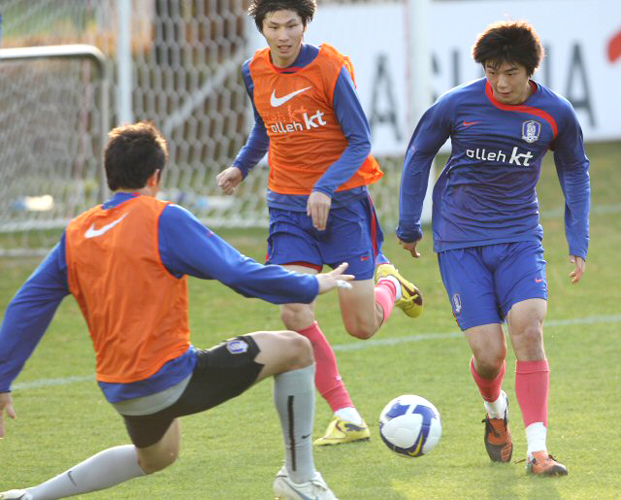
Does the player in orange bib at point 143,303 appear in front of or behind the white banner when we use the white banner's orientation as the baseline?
in front

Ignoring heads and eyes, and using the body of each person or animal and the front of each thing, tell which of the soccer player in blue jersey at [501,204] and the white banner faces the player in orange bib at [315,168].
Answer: the white banner

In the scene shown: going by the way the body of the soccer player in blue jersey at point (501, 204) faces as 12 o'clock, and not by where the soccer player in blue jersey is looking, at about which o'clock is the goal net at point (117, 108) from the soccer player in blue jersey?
The goal net is roughly at 5 o'clock from the soccer player in blue jersey.

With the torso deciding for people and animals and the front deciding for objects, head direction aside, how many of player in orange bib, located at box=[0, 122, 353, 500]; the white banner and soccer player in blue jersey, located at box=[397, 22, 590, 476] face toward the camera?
2

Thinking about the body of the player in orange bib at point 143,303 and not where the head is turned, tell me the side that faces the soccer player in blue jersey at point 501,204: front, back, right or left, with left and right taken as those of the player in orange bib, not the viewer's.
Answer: front

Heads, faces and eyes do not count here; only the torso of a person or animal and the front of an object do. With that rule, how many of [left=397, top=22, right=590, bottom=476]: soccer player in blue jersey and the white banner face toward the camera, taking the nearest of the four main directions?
2

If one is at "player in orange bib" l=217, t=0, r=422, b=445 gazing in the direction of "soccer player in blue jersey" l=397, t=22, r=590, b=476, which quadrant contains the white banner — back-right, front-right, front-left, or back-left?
back-left

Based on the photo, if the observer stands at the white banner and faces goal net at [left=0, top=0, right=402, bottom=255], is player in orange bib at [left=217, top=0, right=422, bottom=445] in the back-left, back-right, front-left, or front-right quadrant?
front-left

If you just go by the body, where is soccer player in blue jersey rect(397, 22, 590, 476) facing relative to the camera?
toward the camera

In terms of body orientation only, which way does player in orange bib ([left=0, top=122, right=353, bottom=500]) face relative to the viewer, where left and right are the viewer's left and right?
facing away from the viewer and to the right of the viewer

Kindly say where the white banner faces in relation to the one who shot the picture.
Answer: facing the viewer

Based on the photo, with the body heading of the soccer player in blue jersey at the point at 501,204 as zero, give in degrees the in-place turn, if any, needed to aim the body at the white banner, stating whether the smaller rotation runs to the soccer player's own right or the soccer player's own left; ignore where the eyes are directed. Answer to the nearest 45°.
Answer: approximately 180°

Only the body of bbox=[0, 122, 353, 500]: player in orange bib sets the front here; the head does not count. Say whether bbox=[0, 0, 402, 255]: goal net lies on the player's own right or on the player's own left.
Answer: on the player's own left

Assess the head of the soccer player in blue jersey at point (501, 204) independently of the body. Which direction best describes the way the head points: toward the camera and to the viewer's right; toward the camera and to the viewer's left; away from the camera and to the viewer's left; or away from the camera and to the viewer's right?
toward the camera and to the viewer's left
